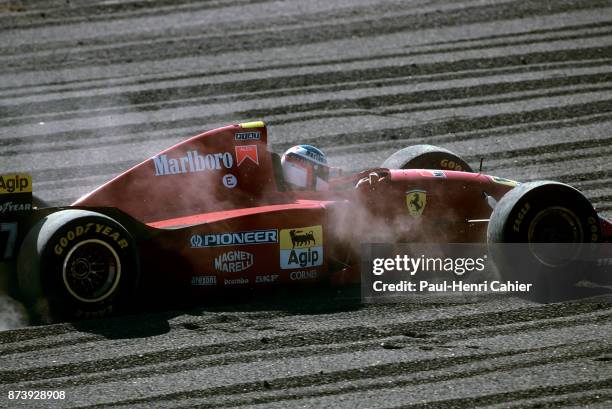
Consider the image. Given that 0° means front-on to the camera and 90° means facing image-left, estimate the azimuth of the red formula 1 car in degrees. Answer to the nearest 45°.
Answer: approximately 225°
